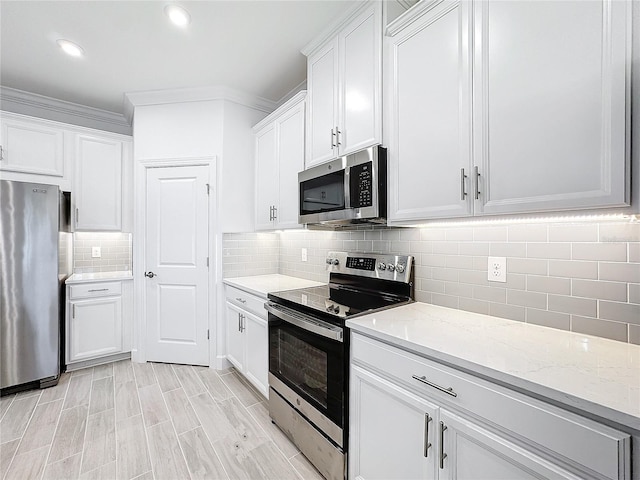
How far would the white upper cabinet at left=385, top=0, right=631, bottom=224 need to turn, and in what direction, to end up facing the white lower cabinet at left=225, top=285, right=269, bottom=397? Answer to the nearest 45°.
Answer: approximately 45° to its right

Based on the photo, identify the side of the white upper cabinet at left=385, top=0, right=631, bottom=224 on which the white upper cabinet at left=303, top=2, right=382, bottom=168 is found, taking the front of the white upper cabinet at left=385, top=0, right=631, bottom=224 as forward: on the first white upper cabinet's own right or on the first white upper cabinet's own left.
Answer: on the first white upper cabinet's own right

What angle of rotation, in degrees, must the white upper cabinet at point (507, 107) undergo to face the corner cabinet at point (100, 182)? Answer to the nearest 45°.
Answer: approximately 45° to its right

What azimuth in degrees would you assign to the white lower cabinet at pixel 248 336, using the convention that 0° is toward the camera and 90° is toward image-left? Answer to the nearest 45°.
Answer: approximately 45°

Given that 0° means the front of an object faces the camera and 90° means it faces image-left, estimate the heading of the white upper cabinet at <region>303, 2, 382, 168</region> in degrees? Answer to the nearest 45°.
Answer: approximately 45°

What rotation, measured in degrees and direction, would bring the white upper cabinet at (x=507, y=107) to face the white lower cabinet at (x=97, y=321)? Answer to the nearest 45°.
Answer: approximately 45° to its right

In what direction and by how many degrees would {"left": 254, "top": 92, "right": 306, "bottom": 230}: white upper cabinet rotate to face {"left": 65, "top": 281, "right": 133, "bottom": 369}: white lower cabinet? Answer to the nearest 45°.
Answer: approximately 45° to its right

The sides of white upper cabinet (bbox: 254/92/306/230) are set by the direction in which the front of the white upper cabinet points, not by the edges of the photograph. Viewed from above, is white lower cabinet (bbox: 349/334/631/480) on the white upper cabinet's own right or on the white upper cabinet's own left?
on the white upper cabinet's own left

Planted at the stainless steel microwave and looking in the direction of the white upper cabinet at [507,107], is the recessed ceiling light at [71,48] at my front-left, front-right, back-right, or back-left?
back-right

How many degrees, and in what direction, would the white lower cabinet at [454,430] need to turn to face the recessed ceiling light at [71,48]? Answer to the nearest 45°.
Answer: approximately 45° to its right

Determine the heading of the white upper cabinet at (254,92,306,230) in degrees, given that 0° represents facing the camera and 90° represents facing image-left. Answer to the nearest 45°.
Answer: approximately 45°

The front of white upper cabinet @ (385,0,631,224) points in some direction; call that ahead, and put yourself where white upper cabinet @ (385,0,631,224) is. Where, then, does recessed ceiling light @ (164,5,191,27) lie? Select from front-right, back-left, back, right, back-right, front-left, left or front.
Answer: front-right
